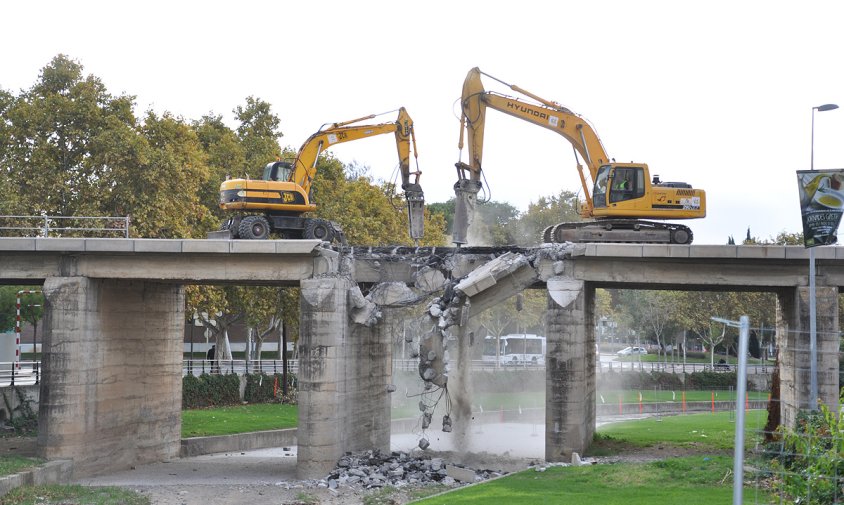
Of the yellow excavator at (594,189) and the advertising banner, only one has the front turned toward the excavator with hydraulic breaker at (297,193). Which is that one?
the yellow excavator

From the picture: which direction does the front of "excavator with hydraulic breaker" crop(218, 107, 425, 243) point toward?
to the viewer's right

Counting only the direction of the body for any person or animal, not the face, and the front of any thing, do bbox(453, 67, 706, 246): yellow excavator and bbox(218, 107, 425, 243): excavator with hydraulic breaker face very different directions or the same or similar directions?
very different directions

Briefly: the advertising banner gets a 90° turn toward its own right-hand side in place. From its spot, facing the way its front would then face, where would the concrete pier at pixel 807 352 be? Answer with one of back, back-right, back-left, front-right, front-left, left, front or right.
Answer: right

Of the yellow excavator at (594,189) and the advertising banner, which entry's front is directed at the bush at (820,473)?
the advertising banner

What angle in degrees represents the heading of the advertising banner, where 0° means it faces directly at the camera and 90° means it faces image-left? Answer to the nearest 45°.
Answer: approximately 0°

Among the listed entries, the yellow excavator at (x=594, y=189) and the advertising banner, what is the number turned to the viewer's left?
1

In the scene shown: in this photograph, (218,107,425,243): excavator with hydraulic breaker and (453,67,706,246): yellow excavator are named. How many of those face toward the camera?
0

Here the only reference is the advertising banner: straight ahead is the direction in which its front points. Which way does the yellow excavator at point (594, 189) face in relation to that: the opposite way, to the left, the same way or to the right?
to the right

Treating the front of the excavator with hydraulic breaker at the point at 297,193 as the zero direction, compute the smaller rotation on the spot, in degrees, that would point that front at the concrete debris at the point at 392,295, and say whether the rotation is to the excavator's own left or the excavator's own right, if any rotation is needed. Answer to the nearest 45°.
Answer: approximately 45° to the excavator's own right

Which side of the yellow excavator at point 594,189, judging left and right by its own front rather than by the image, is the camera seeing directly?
left

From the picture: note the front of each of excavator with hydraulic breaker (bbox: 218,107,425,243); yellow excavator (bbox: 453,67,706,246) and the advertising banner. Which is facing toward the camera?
the advertising banner

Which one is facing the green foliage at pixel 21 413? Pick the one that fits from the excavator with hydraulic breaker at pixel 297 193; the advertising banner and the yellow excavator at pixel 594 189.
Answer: the yellow excavator

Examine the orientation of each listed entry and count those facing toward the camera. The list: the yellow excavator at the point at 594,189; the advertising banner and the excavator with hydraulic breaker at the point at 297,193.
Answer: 1

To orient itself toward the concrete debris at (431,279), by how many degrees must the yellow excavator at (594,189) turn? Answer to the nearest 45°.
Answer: approximately 45° to its left
